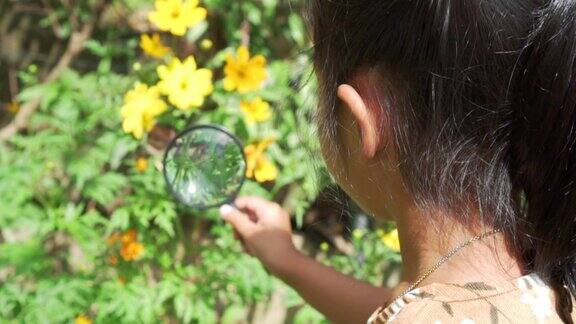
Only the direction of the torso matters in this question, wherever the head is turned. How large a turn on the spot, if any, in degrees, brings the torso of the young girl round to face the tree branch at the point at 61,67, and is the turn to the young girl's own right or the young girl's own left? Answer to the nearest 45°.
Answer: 0° — they already face it

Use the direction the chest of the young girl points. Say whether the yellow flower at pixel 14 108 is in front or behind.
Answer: in front

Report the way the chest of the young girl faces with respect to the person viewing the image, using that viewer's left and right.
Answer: facing away from the viewer and to the left of the viewer

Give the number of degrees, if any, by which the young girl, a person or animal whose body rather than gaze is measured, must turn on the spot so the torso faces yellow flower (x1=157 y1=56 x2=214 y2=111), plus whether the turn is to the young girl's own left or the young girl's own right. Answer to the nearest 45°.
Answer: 0° — they already face it

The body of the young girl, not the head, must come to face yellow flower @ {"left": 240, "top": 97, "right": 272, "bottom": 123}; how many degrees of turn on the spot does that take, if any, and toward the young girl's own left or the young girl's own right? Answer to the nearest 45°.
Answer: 0° — they already face it

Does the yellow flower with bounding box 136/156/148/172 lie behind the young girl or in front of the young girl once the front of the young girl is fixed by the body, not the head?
in front

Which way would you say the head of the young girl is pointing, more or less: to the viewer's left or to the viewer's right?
to the viewer's left

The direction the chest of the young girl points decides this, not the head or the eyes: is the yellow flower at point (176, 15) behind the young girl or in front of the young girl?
in front
